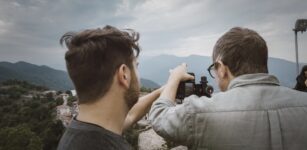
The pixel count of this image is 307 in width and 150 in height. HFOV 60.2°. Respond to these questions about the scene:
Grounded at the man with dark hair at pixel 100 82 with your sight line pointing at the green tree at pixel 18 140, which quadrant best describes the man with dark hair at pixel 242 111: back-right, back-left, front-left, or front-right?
back-right

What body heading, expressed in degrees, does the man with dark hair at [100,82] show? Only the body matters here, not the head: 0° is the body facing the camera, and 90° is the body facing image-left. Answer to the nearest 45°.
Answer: approximately 225°

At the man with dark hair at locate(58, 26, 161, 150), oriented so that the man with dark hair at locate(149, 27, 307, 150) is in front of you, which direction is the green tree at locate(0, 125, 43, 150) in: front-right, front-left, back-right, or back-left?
back-left

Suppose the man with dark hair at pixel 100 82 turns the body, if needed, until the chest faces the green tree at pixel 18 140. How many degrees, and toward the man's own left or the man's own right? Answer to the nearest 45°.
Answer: approximately 45° to the man's own left

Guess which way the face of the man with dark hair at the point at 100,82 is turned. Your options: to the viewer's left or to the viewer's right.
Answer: to the viewer's right

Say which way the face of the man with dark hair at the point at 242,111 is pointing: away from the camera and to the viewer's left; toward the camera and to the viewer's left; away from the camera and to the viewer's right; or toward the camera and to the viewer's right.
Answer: away from the camera and to the viewer's left

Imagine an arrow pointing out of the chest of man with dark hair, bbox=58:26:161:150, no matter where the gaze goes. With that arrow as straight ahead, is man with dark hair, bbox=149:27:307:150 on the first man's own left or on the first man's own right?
on the first man's own right

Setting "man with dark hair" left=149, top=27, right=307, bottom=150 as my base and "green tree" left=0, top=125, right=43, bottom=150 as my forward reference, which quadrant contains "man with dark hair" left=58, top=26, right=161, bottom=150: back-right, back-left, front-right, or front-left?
front-left
